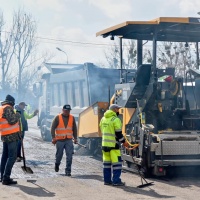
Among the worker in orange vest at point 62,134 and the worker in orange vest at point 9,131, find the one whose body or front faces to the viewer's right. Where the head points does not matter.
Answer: the worker in orange vest at point 9,131

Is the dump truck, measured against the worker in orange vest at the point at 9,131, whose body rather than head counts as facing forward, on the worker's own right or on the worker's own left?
on the worker's own left

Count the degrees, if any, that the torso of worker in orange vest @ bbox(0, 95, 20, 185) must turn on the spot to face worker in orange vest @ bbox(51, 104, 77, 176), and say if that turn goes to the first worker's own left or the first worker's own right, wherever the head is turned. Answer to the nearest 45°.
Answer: approximately 45° to the first worker's own left

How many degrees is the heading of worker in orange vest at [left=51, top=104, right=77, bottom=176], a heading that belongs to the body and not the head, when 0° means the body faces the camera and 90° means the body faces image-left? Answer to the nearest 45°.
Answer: approximately 0°

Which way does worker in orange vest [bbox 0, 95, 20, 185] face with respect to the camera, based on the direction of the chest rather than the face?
to the viewer's right

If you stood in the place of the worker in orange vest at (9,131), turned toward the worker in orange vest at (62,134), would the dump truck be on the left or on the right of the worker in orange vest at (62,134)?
left

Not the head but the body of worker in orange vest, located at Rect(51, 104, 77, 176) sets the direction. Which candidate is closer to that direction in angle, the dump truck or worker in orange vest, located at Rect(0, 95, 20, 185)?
the worker in orange vest

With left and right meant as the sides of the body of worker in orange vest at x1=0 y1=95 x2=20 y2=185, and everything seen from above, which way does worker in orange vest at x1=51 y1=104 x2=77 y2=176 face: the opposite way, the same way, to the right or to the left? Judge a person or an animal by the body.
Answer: to the right

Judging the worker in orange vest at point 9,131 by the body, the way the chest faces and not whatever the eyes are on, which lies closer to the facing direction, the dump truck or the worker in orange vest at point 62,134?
the worker in orange vest

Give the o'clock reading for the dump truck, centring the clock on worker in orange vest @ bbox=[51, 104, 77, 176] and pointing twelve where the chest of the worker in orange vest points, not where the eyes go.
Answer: The dump truck is roughly at 6 o'clock from the worker in orange vest.

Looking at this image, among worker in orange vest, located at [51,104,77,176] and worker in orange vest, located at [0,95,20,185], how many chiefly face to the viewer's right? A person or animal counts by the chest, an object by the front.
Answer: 1
